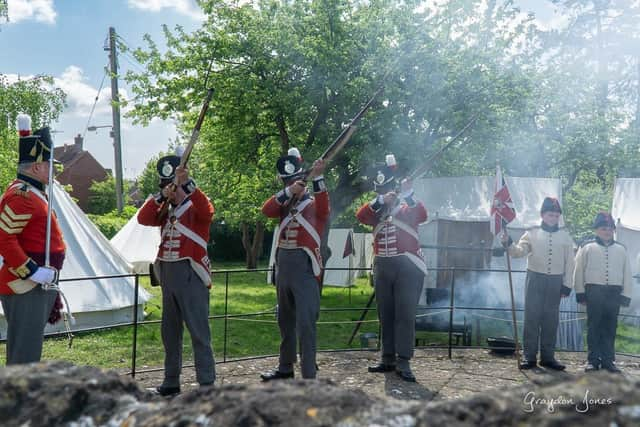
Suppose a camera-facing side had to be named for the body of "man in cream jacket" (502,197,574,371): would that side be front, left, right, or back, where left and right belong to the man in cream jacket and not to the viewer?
front

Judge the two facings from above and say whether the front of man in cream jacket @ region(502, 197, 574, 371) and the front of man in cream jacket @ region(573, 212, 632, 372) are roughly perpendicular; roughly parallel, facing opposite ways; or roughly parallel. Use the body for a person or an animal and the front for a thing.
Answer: roughly parallel

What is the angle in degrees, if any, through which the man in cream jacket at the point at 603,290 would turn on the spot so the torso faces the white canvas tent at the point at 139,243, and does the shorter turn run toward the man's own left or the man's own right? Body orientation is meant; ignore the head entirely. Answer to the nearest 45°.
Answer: approximately 135° to the man's own right

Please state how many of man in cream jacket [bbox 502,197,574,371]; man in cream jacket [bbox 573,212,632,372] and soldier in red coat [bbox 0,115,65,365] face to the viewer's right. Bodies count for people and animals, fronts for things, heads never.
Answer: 1

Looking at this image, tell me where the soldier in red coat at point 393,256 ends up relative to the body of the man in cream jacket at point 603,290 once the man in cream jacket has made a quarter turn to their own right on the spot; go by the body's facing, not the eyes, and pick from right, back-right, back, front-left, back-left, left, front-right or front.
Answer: front-left

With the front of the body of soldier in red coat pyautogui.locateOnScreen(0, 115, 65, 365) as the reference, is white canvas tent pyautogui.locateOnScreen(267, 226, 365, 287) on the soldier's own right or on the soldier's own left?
on the soldier's own left

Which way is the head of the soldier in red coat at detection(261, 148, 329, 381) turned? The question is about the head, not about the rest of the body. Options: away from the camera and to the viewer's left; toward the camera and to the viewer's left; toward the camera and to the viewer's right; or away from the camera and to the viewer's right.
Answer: toward the camera and to the viewer's right

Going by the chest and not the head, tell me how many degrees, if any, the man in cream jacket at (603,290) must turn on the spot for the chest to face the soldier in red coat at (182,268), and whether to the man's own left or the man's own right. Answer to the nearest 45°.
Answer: approximately 45° to the man's own right

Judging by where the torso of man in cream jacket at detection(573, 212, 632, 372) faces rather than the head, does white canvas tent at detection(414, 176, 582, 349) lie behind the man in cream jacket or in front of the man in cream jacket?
behind

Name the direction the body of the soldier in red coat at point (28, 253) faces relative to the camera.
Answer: to the viewer's right

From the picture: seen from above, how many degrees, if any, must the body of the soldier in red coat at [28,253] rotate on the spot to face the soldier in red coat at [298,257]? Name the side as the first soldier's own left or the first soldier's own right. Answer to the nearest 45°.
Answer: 0° — they already face them

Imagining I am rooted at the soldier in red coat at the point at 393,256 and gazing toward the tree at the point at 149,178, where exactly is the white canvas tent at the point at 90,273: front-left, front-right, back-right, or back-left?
front-left

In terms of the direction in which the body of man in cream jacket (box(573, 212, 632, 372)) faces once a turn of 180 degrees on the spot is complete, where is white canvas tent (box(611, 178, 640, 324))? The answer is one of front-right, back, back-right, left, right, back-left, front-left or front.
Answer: front

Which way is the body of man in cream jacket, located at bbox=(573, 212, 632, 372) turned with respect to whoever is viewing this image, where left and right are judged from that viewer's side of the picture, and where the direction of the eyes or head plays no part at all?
facing the viewer
